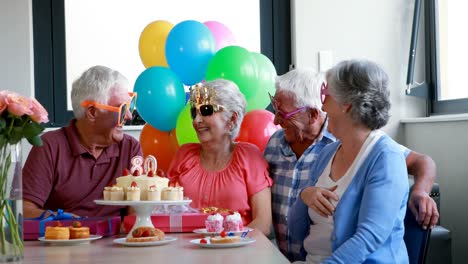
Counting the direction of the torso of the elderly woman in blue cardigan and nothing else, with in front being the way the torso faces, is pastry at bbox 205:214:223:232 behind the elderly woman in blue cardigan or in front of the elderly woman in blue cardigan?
in front

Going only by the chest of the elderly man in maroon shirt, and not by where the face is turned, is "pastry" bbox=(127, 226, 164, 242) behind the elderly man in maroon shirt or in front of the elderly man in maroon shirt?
in front

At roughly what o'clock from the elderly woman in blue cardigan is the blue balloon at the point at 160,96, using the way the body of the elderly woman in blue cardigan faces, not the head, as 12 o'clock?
The blue balloon is roughly at 3 o'clock from the elderly woman in blue cardigan.

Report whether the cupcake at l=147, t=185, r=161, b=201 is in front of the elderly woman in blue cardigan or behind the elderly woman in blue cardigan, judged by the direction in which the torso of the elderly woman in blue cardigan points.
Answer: in front

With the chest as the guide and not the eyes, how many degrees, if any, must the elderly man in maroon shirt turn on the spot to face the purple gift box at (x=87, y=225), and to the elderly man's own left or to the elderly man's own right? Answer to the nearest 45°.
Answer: approximately 45° to the elderly man's own right

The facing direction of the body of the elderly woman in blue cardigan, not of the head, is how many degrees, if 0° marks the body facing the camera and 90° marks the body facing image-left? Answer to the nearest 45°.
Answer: approximately 45°

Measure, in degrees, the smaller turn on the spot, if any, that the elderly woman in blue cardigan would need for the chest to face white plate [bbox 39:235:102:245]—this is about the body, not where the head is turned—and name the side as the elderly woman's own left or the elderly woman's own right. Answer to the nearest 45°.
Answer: approximately 45° to the elderly woman's own right

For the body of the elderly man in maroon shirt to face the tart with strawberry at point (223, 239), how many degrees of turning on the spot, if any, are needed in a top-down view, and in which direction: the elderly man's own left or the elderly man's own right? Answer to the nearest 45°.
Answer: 0° — they already face it

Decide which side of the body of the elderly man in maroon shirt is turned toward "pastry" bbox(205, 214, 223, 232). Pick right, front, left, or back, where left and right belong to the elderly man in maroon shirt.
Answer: front

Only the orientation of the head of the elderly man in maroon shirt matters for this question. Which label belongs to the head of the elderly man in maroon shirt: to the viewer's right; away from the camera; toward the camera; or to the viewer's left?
to the viewer's right

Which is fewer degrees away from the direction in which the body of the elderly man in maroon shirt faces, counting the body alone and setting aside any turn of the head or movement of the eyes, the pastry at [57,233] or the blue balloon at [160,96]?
the pastry

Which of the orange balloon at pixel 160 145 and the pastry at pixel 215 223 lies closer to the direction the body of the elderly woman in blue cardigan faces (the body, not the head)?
the pastry

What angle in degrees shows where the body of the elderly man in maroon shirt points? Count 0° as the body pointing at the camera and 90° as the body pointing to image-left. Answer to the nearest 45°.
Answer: approximately 315°

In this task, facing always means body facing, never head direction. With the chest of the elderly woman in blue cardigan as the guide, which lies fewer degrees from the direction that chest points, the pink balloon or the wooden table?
the wooden table

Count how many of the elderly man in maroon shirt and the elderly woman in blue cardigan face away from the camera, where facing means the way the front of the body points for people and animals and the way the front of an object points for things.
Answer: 0
